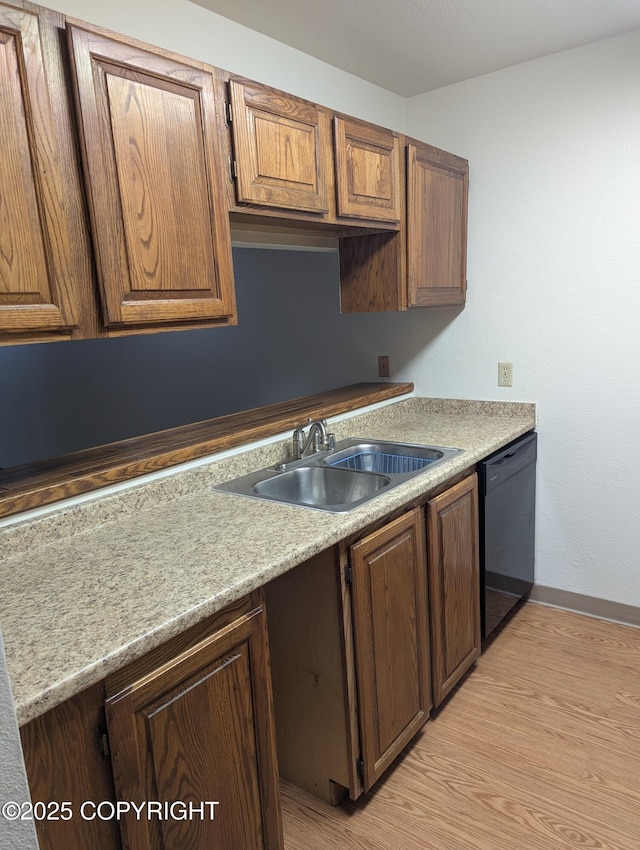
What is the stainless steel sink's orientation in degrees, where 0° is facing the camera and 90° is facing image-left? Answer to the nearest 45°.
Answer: approximately 315°

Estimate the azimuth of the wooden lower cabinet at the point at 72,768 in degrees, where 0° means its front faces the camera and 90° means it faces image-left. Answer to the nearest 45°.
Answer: approximately 315°

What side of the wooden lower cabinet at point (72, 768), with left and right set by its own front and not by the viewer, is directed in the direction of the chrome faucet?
left

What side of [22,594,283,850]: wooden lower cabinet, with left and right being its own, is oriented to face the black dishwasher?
left

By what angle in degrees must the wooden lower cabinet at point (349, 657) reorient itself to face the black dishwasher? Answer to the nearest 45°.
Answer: approximately 90° to its left

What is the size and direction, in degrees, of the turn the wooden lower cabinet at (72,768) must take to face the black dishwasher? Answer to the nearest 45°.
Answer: approximately 45° to its left

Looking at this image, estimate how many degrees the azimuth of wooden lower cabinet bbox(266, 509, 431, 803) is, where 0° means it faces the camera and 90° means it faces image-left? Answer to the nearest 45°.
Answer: approximately 315°
